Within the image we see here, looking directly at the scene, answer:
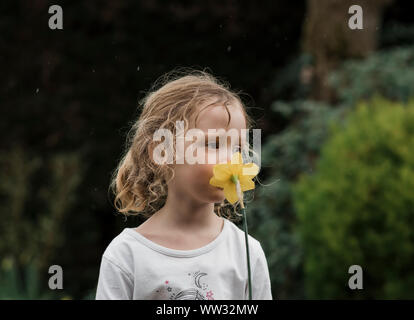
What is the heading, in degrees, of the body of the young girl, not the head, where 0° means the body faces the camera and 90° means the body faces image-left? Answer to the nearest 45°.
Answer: approximately 315°

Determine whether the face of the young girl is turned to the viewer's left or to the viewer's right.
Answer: to the viewer's right
